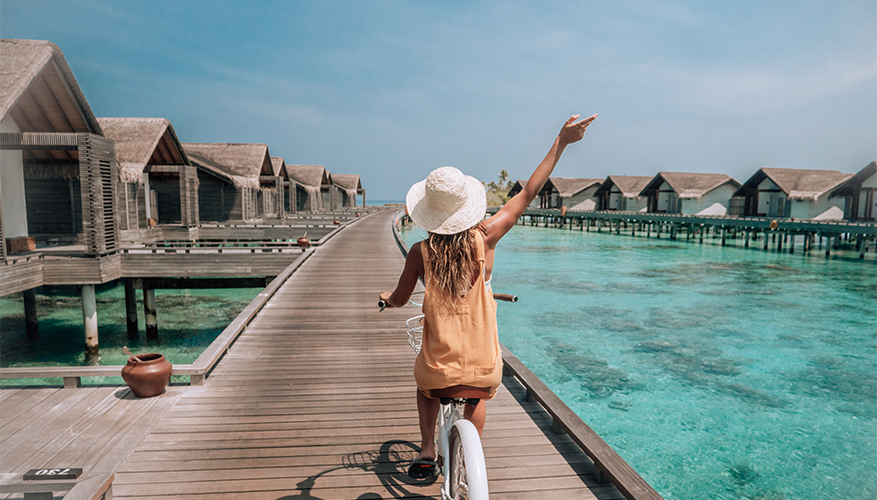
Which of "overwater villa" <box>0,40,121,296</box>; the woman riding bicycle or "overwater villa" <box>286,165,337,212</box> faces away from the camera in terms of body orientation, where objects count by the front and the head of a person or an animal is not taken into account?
the woman riding bicycle

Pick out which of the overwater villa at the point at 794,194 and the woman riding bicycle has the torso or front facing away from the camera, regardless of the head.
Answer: the woman riding bicycle

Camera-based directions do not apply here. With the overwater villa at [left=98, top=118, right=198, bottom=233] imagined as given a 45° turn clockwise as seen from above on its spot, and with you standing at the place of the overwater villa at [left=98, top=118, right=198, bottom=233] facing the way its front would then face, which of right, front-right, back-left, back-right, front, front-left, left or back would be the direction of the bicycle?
front

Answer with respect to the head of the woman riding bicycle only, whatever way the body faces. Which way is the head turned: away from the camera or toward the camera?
away from the camera

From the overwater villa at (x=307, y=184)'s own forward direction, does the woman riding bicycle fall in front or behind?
in front

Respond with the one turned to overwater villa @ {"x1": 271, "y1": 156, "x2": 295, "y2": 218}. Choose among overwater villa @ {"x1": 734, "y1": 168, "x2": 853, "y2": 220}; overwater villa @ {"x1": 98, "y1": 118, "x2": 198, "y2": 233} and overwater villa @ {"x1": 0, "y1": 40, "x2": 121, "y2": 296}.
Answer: overwater villa @ {"x1": 734, "y1": 168, "x2": 853, "y2": 220}

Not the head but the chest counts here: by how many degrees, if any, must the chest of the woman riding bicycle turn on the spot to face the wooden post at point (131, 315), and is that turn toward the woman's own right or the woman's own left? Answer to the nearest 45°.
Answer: approximately 45° to the woman's own left

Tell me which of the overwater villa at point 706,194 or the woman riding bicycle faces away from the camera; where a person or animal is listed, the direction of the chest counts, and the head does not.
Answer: the woman riding bicycle

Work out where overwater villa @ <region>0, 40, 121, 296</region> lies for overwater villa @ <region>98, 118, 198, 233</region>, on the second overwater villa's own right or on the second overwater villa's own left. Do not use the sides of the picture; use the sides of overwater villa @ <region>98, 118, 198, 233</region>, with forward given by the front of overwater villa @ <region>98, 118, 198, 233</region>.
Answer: on the second overwater villa's own right

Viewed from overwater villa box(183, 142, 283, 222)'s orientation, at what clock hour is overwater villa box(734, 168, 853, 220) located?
overwater villa box(734, 168, 853, 220) is roughly at 11 o'clock from overwater villa box(183, 142, 283, 222).

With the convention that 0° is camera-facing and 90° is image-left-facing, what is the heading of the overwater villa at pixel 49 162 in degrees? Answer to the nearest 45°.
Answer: approximately 315°

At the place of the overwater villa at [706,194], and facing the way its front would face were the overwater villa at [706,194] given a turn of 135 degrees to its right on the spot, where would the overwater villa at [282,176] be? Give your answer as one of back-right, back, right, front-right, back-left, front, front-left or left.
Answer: back-left

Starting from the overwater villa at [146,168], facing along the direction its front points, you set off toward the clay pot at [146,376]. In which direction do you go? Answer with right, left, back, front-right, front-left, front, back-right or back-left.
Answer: front-right

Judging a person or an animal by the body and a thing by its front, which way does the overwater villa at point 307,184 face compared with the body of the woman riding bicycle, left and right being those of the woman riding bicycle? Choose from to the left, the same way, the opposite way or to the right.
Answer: to the right

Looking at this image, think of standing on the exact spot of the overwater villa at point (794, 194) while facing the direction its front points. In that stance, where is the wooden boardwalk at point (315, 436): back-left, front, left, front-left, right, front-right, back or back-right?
front-left

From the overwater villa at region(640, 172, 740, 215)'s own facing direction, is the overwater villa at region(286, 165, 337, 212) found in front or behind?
in front

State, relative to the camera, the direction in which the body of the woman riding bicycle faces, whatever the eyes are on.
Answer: away from the camera

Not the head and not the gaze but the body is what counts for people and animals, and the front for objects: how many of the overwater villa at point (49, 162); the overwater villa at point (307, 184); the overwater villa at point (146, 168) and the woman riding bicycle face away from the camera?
1

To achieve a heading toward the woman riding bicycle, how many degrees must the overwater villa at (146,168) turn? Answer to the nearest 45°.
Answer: approximately 45° to its right

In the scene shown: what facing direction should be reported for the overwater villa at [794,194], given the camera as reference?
facing the viewer and to the left of the viewer

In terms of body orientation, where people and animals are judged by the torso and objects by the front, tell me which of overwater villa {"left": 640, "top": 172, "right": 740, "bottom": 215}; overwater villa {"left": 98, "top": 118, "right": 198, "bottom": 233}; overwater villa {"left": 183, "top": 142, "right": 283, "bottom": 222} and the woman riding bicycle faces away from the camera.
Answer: the woman riding bicycle
